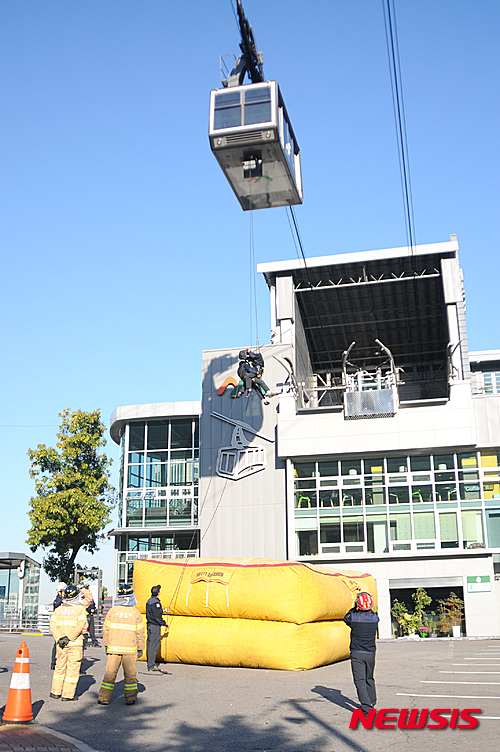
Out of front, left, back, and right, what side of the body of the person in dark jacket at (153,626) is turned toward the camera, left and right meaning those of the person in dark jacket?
right

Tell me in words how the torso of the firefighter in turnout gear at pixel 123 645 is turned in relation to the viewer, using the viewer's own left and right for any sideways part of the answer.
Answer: facing away from the viewer

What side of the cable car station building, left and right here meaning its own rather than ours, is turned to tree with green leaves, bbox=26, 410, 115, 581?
right

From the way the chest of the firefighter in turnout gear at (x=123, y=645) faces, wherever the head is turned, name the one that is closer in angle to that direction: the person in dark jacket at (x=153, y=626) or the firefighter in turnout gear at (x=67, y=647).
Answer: the person in dark jacket
